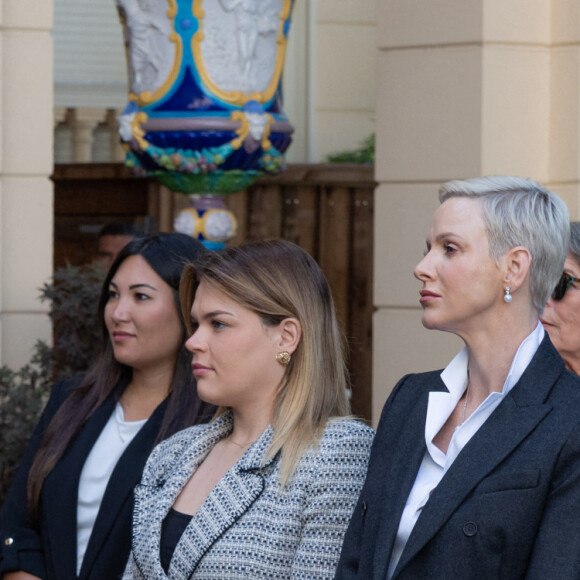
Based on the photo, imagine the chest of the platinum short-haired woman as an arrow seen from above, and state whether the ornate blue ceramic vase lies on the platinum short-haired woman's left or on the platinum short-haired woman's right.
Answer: on the platinum short-haired woman's right

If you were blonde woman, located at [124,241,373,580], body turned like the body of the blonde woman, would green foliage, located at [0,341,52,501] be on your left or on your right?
on your right

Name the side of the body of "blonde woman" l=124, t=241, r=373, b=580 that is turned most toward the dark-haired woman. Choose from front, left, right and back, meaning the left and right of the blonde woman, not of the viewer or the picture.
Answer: right

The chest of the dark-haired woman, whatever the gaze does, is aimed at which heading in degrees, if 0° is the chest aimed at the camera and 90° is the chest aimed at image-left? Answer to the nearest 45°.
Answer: approximately 45°

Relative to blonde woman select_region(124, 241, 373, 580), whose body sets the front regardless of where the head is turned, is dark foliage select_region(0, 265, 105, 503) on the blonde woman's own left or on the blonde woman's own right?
on the blonde woman's own right

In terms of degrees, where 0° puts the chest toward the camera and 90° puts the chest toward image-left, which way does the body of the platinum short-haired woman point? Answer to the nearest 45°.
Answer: approximately 45°

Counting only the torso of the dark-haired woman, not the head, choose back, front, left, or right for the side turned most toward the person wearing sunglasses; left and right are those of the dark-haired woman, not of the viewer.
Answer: left

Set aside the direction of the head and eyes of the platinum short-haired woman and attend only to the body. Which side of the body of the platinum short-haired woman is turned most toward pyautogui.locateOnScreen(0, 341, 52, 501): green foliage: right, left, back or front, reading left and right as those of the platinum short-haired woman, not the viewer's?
right

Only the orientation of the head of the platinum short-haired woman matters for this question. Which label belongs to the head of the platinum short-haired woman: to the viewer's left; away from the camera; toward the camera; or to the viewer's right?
to the viewer's left

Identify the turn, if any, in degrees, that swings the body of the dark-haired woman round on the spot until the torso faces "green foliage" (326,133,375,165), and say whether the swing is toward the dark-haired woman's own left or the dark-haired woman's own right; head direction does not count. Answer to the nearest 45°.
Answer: approximately 135° to the dark-haired woman's own right

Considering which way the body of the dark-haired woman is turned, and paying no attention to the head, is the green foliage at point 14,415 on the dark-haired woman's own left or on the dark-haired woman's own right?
on the dark-haired woman's own right

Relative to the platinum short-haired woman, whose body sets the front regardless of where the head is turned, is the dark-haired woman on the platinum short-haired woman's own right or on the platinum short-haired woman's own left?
on the platinum short-haired woman's own right

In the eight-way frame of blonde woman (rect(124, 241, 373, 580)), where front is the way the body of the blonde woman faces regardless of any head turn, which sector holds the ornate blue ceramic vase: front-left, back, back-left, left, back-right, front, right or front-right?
back-right

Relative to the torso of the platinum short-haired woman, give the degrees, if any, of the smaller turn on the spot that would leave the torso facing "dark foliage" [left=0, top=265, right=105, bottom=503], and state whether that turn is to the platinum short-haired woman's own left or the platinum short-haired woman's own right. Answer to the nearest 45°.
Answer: approximately 90° to the platinum short-haired woman's own right
